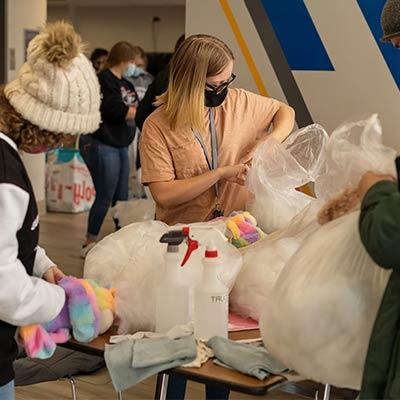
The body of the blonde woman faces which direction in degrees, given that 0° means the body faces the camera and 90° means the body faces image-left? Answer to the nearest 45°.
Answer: approximately 315°
